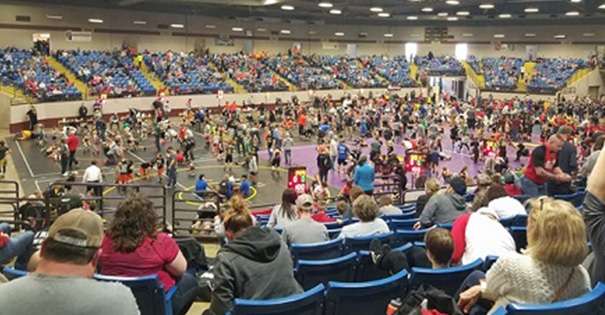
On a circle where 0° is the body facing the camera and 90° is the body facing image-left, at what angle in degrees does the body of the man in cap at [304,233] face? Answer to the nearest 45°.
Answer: approximately 180°

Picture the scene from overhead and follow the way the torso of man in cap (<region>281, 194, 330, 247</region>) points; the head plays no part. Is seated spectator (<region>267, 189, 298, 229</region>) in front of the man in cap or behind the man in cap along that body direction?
in front

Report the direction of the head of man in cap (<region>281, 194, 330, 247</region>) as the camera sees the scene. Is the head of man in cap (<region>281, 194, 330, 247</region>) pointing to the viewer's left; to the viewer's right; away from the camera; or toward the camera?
away from the camera

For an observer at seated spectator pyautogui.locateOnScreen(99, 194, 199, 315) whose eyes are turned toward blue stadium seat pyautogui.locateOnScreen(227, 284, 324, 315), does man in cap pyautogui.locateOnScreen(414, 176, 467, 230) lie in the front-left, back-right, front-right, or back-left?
front-left

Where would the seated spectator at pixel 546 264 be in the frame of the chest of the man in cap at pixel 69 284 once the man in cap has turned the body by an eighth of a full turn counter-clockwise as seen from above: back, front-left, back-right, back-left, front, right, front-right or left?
back-right

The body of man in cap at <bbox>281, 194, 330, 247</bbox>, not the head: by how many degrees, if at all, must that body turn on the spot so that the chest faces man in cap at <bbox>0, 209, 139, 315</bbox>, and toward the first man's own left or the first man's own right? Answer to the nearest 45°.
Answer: approximately 180°

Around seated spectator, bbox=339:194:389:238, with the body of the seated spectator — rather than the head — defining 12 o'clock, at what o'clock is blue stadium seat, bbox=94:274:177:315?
The blue stadium seat is roughly at 7 o'clock from the seated spectator.

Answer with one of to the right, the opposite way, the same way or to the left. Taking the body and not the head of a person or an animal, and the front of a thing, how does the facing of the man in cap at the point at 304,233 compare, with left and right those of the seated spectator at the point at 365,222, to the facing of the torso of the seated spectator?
the same way

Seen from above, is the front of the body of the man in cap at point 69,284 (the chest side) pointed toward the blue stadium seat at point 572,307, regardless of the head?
no

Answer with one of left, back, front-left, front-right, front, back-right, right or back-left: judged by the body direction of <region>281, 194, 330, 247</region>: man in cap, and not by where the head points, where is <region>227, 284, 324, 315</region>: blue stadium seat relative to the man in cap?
back

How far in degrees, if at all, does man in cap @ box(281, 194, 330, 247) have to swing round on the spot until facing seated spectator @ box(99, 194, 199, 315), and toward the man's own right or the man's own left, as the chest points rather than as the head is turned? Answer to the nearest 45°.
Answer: approximately 135° to the man's own left

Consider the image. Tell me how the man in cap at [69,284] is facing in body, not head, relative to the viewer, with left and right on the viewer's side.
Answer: facing away from the viewer

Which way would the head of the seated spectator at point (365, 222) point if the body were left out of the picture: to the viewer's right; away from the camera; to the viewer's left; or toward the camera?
away from the camera

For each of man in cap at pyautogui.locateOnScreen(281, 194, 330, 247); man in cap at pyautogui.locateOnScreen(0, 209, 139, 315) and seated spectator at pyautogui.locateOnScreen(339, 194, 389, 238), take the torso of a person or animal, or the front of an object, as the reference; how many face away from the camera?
3

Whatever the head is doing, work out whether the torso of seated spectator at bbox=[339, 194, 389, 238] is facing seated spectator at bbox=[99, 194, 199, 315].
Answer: no

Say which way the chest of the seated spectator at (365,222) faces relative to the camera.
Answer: away from the camera

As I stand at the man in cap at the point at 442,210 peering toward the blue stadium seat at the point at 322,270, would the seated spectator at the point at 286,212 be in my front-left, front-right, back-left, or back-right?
front-right

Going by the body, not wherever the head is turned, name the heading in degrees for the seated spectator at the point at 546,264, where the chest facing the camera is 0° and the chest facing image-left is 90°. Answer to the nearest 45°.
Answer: approximately 135°

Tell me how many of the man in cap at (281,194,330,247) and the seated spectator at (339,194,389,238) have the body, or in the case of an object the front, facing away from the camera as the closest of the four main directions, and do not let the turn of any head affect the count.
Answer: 2

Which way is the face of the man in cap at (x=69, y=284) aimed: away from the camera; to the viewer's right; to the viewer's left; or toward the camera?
away from the camera
